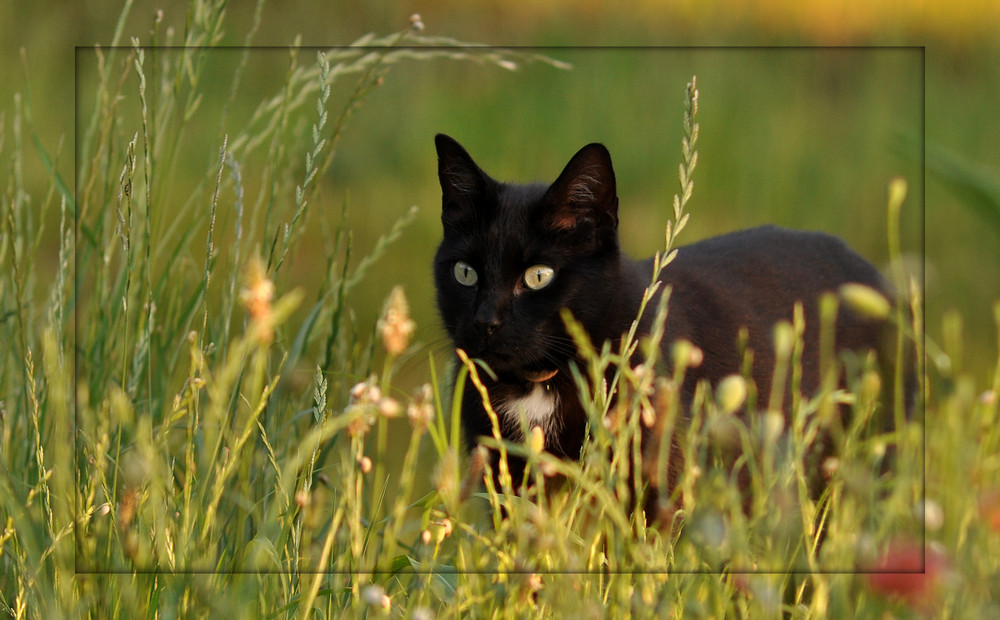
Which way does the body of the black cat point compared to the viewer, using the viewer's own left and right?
facing the viewer and to the left of the viewer

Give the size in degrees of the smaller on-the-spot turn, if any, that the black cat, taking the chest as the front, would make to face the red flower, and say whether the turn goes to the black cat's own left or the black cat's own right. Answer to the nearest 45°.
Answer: approximately 90° to the black cat's own left
